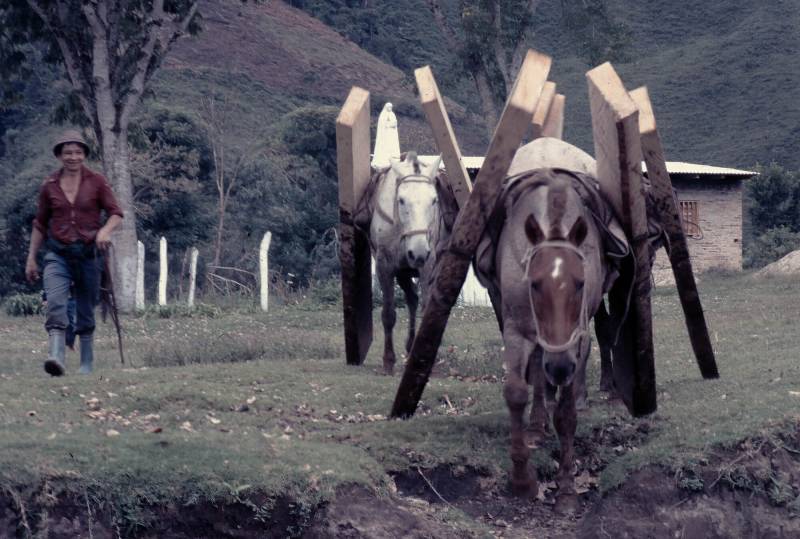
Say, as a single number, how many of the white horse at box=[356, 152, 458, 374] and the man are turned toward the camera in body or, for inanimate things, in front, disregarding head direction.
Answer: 2

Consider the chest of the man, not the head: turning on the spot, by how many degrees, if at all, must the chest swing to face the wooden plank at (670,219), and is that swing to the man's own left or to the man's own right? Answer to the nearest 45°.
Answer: approximately 45° to the man's own left

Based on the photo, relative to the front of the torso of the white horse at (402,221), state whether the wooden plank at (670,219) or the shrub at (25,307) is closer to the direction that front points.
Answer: the wooden plank

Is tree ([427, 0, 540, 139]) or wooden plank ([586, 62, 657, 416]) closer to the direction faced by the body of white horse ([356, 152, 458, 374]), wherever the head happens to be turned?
the wooden plank

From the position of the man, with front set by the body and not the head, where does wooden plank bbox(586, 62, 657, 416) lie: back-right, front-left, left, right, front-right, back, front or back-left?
front-left

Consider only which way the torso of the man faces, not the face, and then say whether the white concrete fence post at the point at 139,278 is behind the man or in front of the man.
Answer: behind

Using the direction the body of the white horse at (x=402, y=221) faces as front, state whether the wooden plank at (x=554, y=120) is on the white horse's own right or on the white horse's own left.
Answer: on the white horse's own left

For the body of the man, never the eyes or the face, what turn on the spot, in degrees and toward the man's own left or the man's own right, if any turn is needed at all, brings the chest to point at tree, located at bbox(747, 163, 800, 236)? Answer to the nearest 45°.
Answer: approximately 135° to the man's own left

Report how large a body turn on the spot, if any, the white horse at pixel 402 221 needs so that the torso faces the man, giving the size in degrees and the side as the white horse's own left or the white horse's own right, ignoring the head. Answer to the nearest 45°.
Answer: approximately 90° to the white horse's own right

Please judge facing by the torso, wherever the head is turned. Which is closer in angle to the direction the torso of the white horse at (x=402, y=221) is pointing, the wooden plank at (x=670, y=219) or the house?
the wooden plank

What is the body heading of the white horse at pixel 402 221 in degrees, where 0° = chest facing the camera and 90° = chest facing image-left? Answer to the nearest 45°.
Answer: approximately 0°

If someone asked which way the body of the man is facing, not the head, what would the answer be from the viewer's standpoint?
toward the camera

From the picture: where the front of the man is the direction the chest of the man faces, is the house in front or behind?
behind

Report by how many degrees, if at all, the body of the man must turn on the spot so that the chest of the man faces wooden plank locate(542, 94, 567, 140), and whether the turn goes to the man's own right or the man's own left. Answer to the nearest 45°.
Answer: approximately 90° to the man's own left
